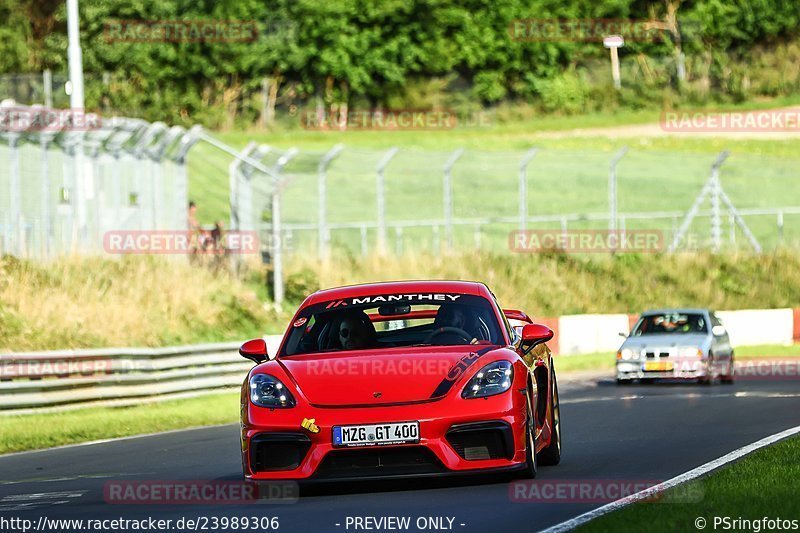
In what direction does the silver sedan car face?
toward the camera

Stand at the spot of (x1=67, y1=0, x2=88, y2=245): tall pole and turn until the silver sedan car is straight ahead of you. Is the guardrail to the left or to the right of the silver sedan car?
right

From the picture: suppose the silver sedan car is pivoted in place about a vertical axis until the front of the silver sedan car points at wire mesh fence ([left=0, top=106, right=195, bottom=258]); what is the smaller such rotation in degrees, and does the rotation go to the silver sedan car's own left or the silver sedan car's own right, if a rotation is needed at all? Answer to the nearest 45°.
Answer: approximately 90° to the silver sedan car's own right

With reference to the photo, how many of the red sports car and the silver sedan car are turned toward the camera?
2

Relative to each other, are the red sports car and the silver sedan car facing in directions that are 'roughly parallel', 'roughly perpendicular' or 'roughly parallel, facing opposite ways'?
roughly parallel

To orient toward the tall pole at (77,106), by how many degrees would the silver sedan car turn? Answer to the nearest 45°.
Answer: approximately 90° to its right

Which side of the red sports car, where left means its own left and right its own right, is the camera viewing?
front

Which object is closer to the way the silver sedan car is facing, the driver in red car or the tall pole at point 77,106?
the driver in red car

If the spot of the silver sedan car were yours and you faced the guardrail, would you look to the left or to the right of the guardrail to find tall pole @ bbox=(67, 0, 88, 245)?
right

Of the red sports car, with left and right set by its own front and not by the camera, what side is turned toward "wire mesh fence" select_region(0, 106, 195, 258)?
back

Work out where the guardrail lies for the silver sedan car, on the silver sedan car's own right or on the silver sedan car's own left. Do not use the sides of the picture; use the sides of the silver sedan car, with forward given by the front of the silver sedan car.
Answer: on the silver sedan car's own right

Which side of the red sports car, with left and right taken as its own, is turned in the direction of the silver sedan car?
back

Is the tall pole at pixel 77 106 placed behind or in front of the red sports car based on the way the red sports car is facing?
behind
